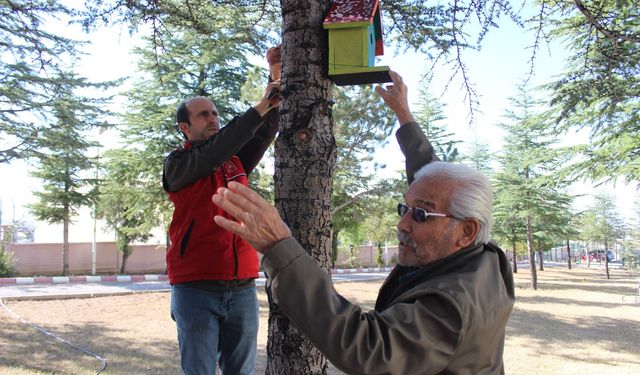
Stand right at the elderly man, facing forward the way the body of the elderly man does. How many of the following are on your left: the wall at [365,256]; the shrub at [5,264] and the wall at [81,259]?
0

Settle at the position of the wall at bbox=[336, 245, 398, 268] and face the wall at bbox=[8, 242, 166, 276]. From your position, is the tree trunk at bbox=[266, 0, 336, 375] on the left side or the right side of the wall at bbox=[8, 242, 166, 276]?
left

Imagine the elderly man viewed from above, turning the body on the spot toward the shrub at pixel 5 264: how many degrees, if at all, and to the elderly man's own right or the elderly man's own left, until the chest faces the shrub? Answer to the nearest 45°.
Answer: approximately 45° to the elderly man's own right

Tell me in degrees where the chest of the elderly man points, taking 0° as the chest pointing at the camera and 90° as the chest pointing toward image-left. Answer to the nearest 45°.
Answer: approximately 90°

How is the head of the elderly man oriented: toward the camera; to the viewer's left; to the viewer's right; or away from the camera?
to the viewer's left

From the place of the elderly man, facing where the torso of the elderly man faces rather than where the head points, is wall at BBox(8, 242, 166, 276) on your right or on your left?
on your right

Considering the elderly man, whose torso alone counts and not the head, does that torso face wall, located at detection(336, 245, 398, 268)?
no

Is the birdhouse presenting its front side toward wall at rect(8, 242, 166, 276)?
no
